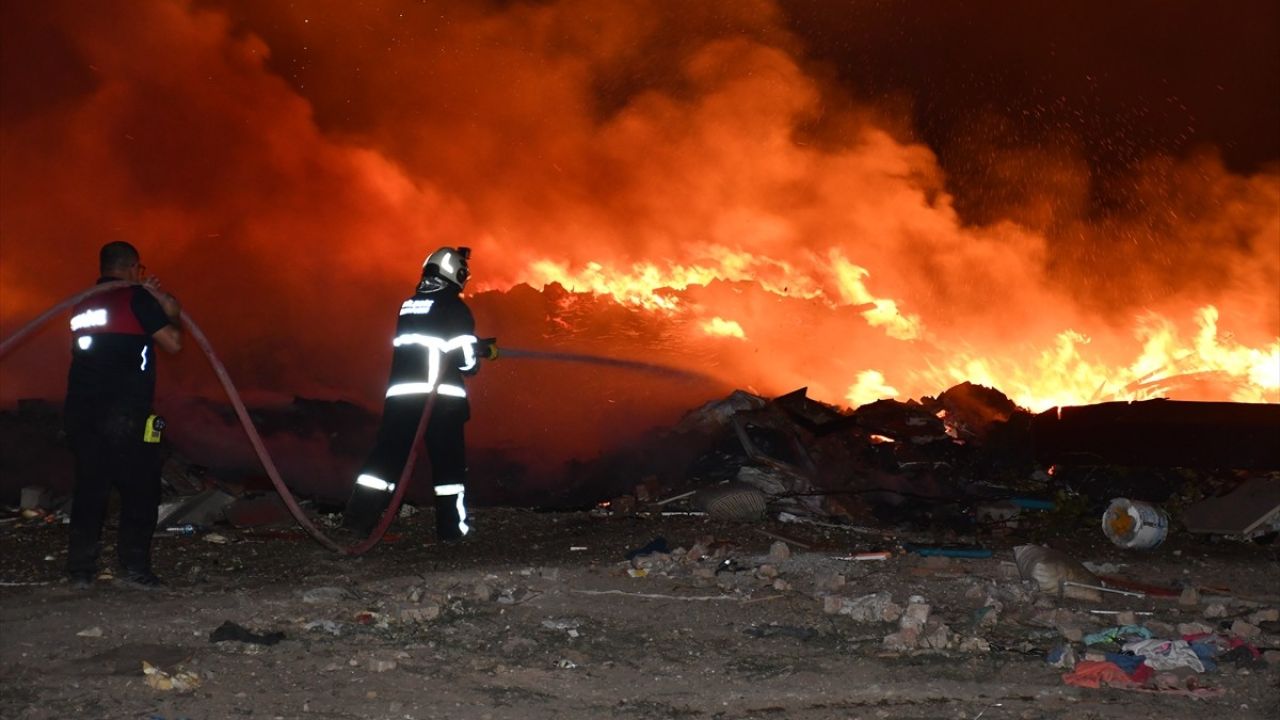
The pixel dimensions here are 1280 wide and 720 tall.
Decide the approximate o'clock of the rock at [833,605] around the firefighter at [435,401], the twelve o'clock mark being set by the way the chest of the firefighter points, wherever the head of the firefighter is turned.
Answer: The rock is roughly at 3 o'clock from the firefighter.

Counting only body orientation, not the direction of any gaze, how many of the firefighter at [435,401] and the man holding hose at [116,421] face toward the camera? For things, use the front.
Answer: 0

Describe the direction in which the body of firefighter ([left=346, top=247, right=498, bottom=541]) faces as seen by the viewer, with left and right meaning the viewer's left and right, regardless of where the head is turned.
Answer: facing away from the viewer and to the right of the viewer

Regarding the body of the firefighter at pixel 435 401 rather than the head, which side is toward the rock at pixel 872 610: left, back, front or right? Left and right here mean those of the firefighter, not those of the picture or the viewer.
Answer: right

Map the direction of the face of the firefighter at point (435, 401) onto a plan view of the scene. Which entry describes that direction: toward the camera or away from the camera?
away from the camera

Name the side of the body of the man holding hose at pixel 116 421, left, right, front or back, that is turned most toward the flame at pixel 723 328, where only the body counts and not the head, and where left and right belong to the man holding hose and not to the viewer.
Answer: front

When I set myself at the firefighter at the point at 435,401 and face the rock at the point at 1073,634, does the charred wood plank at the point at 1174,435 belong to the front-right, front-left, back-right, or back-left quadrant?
front-left

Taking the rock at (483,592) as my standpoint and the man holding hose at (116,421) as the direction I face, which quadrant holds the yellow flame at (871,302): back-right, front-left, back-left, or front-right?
back-right

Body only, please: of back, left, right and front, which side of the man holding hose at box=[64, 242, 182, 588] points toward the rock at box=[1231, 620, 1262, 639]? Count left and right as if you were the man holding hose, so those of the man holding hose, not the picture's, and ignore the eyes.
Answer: right

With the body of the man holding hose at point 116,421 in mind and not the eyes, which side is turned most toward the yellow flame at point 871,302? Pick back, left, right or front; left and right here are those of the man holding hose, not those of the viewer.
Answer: front

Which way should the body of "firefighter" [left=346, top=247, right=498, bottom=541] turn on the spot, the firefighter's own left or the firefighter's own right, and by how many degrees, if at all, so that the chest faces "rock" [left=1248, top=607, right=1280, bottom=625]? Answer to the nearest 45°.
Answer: approximately 90° to the firefighter's own right

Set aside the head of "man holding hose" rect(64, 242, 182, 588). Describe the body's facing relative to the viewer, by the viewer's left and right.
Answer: facing away from the viewer and to the right of the viewer

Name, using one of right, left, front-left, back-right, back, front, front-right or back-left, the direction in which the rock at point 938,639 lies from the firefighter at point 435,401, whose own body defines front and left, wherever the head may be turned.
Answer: right

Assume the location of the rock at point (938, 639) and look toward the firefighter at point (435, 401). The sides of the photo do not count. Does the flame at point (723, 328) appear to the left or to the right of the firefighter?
right

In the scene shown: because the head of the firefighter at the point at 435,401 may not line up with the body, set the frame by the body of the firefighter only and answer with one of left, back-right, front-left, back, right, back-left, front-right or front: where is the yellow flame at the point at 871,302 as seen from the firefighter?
front

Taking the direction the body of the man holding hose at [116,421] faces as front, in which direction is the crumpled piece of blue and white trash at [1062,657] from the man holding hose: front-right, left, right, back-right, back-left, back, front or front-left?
right

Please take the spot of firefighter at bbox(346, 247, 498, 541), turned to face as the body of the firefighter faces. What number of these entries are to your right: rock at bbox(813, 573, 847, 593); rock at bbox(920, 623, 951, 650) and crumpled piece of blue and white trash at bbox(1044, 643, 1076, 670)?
3

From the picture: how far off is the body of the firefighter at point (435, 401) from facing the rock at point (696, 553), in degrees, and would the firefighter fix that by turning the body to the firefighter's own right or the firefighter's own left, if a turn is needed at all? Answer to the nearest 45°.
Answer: approximately 90° to the firefighter's own right
